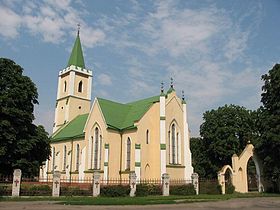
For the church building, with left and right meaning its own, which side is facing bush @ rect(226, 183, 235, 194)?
back

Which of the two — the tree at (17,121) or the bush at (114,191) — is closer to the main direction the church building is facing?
the tree

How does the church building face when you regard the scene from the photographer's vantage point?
facing away from the viewer and to the left of the viewer

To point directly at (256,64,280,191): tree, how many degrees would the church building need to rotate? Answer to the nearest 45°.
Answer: approximately 180°

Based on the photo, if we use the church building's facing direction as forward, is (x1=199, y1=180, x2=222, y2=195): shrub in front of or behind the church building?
behind
